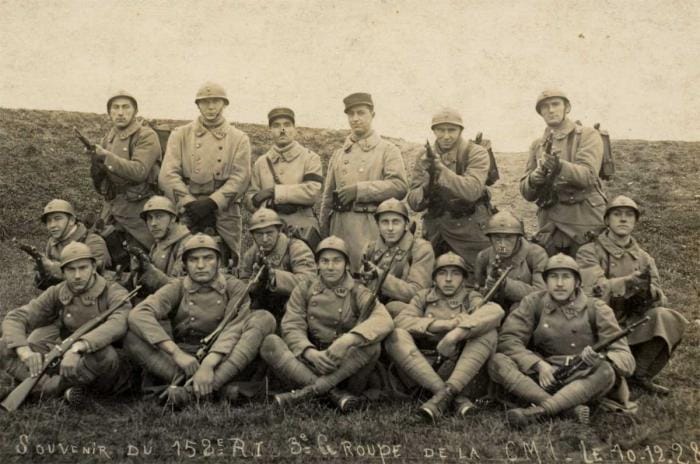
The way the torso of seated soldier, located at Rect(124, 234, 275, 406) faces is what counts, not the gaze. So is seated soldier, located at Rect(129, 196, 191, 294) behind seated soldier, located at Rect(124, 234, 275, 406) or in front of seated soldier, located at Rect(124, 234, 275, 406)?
behind

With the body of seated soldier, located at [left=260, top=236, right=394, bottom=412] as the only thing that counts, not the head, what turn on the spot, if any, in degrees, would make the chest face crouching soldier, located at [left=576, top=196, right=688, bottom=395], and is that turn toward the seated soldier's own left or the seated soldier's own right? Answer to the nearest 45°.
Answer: approximately 90° to the seated soldier's own left

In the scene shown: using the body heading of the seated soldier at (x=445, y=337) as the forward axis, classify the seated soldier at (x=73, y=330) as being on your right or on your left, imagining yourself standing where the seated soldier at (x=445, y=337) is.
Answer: on your right

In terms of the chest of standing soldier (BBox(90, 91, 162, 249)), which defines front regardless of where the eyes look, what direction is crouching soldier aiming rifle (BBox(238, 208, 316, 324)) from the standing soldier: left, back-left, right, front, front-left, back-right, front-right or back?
left

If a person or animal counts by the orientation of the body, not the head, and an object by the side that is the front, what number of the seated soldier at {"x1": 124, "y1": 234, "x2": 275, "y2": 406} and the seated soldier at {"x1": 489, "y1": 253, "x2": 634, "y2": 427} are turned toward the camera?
2
